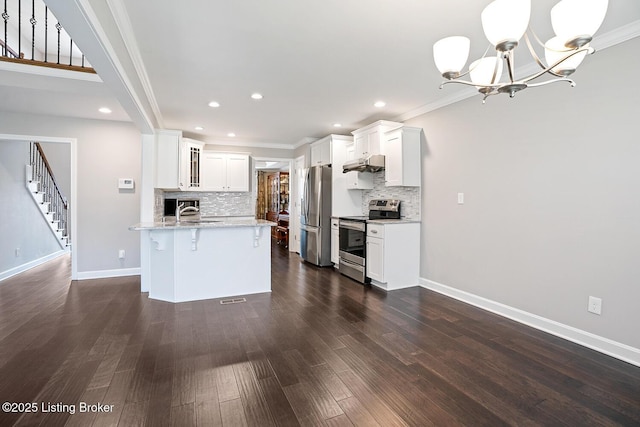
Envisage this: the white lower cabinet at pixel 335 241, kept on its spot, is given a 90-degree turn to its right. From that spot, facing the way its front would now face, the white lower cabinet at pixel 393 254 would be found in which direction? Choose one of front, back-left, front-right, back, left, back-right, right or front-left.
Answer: back

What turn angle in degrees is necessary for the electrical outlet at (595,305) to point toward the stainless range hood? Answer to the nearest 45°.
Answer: approximately 45° to its right

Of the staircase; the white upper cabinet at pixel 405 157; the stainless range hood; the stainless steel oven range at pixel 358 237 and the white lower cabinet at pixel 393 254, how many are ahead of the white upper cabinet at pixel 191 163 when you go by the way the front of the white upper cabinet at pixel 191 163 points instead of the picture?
4

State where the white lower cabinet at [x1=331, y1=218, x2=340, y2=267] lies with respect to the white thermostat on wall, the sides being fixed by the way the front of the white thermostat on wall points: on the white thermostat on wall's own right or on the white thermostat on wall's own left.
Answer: on the white thermostat on wall's own left

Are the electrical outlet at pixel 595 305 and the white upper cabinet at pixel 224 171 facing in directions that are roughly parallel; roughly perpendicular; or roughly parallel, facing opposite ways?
roughly perpendicular

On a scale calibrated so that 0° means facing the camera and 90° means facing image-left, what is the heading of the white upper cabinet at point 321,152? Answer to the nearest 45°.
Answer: approximately 45°

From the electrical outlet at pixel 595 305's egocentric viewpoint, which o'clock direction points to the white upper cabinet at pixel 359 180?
The white upper cabinet is roughly at 2 o'clock from the electrical outlet.

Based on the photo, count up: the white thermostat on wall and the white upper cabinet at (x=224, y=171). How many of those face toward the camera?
2

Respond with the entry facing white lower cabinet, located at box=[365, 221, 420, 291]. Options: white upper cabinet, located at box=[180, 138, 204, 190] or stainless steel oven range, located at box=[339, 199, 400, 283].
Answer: the white upper cabinet

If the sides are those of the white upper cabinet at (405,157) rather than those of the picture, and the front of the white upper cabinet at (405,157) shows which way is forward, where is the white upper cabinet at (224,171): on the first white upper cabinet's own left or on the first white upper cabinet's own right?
on the first white upper cabinet's own right
